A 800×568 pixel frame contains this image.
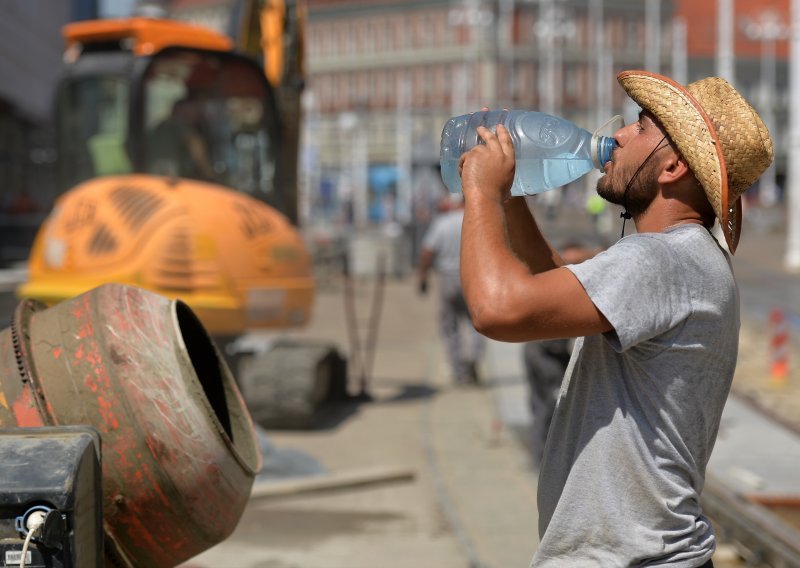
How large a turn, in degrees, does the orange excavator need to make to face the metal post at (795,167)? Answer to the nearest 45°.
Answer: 0° — it already faces it

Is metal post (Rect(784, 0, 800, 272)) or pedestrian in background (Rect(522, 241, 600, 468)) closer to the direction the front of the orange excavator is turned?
the metal post

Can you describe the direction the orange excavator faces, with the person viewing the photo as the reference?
facing away from the viewer and to the right of the viewer

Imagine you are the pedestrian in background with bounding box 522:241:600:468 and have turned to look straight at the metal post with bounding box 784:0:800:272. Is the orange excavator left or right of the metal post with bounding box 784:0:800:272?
left

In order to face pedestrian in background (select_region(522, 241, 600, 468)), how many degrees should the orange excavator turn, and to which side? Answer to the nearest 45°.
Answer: approximately 90° to its right
